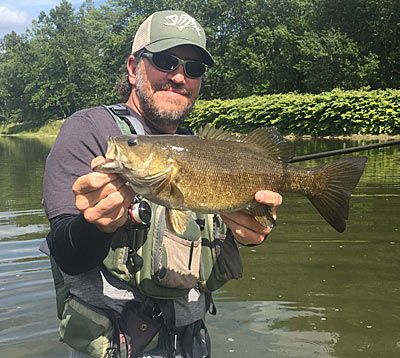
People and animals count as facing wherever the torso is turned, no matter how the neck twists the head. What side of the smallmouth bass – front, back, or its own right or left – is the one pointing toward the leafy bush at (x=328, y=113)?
right

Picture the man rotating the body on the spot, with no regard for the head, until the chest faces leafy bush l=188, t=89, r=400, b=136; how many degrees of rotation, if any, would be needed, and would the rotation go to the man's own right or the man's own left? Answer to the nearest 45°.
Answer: approximately 135° to the man's own left

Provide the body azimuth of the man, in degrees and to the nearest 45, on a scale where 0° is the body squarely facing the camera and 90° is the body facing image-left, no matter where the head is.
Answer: approximately 315°

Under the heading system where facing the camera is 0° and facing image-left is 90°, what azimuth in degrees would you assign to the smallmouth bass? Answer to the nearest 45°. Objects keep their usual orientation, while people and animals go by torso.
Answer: approximately 90°
